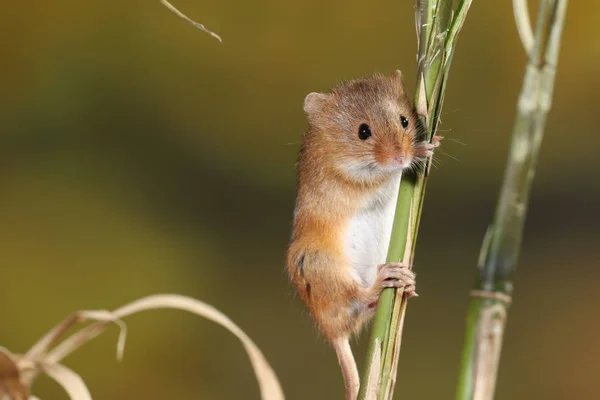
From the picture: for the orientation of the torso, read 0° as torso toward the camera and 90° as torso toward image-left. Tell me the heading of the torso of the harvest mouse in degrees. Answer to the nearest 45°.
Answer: approximately 315°

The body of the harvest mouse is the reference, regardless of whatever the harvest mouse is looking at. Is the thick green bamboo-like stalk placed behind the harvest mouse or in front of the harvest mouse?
in front
